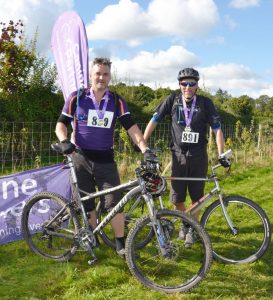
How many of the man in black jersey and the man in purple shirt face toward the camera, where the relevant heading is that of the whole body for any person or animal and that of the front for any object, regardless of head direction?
2

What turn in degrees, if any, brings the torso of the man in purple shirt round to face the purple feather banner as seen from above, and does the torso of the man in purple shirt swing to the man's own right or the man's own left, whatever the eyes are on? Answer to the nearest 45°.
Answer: approximately 180°

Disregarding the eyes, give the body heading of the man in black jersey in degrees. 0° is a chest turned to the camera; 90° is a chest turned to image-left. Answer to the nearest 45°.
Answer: approximately 0°
